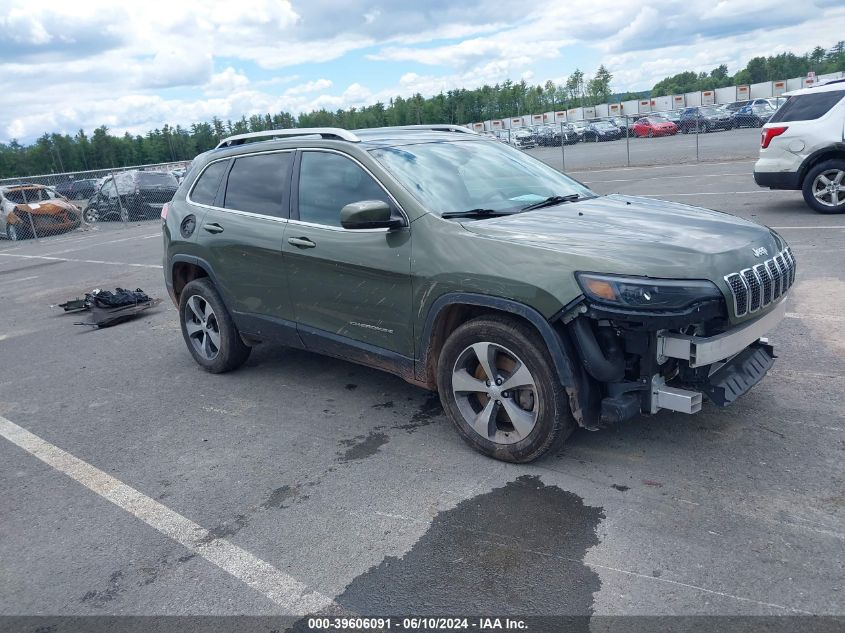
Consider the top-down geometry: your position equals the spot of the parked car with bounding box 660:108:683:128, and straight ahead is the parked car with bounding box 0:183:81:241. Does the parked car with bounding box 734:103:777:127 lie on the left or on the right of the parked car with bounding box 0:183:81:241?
left

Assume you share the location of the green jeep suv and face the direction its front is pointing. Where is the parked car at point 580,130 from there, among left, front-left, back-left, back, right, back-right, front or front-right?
back-left

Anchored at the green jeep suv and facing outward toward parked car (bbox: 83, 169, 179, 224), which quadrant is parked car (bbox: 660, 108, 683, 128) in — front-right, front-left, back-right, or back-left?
front-right

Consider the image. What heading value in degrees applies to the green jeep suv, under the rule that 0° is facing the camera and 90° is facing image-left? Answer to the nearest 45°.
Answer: approximately 315°

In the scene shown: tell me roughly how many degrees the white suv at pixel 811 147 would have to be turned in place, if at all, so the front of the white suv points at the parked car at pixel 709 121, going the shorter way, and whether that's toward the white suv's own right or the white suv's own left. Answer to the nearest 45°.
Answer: approximately 90° to the white suv's own left

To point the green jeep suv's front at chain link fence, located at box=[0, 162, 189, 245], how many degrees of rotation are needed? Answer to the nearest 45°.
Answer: approximately 180°

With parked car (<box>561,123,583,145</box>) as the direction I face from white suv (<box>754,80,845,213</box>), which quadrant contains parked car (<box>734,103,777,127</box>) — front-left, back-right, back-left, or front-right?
front-right

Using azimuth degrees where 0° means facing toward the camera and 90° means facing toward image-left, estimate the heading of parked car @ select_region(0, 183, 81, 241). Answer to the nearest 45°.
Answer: approximately 315°

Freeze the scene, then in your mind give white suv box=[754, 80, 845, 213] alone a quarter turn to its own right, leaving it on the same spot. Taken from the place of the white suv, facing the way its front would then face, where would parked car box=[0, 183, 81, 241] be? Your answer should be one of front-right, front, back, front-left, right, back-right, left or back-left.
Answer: right

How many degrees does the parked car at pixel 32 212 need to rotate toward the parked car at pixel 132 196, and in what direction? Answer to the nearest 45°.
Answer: approximately 45° to its left

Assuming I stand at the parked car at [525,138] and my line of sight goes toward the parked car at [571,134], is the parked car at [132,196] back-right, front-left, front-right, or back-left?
back-right

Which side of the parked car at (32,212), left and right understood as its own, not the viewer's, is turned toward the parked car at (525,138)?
left

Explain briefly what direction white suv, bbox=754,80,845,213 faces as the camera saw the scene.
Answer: facing to the right of the viewer

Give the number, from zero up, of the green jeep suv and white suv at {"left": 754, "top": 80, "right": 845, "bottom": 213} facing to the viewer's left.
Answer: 0

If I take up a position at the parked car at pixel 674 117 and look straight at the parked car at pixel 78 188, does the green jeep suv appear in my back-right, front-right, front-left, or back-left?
front-left
